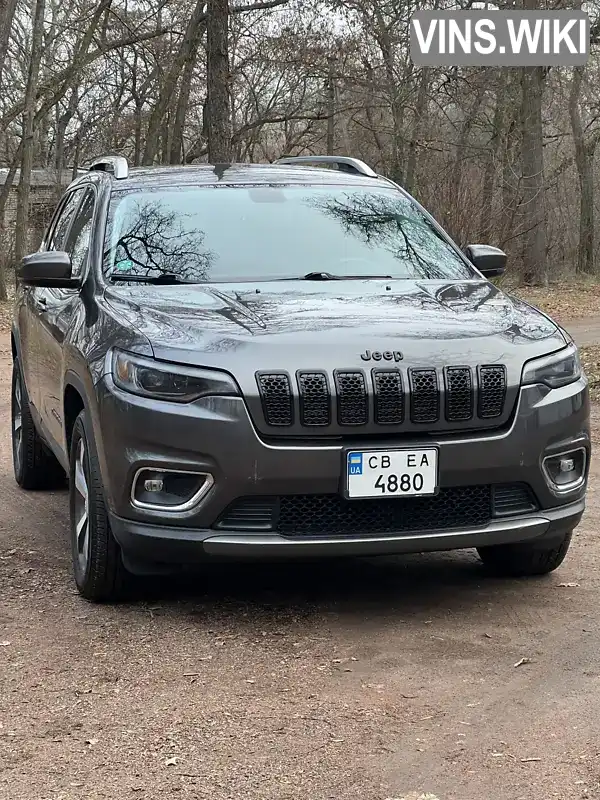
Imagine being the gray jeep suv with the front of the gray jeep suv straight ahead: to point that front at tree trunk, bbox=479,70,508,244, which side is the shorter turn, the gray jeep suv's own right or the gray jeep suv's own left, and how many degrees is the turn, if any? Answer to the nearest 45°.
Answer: approximately 135° to the gray jeep suv's own left

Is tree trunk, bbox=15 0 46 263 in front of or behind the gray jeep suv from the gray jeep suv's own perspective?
behind

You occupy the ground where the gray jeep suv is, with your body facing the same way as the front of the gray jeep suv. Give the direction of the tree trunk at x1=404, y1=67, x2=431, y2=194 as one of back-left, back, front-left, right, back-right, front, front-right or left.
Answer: back-left

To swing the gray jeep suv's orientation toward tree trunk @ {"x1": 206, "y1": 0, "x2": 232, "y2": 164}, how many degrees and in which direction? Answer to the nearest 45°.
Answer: approximately 135° to its left

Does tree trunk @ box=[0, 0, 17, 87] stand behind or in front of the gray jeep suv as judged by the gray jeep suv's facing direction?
behind

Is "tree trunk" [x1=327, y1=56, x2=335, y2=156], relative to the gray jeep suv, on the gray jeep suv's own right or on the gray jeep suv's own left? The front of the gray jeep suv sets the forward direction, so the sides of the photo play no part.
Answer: on the gray jeep suv's own left

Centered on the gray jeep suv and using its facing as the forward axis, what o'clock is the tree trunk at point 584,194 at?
The tree trunk is roughly at 8 o'clock from the gray jeep suv.

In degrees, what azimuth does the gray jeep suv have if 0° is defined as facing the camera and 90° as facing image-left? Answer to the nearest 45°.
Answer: approximately 315°

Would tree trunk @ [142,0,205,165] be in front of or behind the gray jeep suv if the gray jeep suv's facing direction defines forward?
behind

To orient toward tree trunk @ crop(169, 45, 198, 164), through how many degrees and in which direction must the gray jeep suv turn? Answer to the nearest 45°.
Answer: approximately 135° to its left
